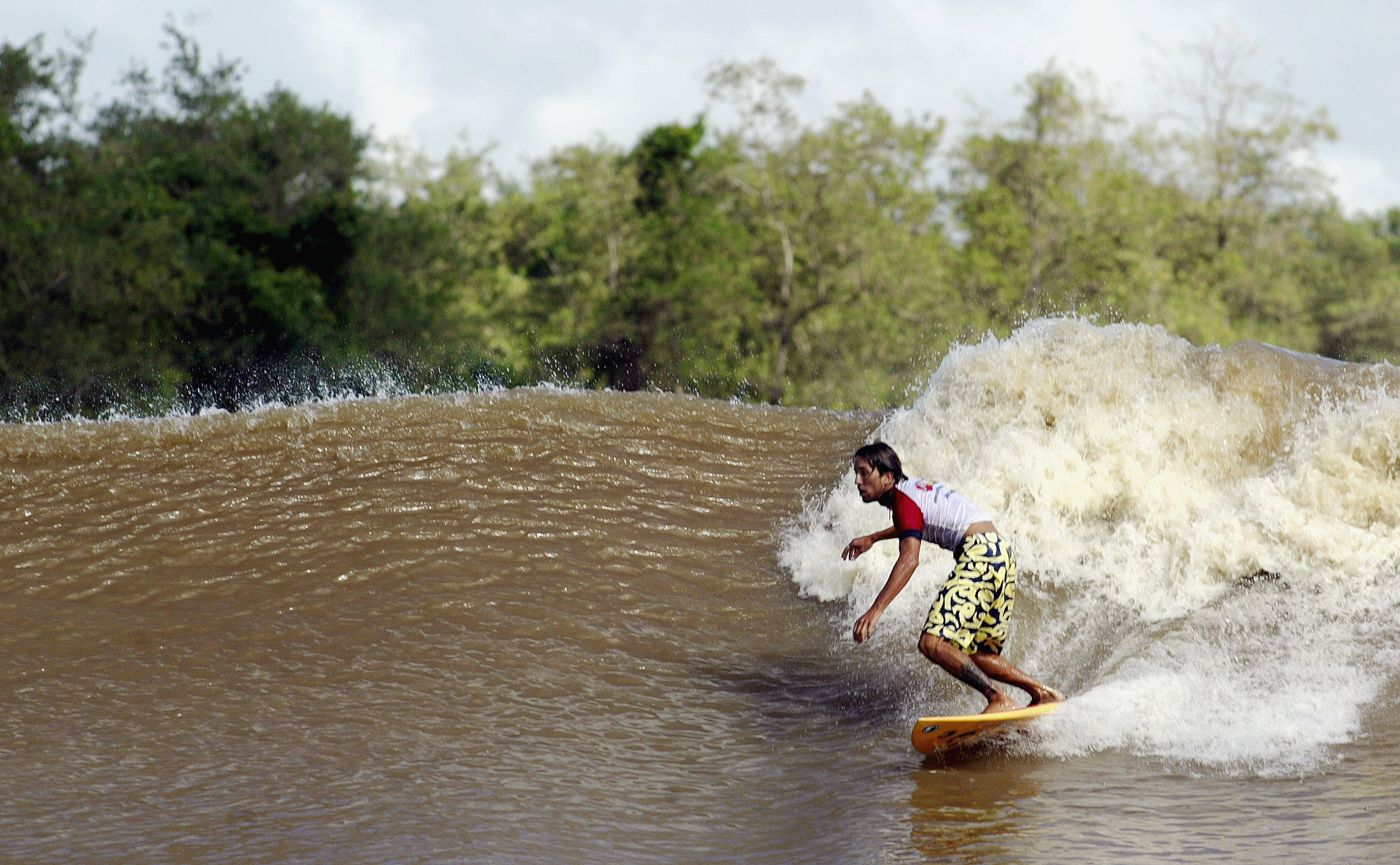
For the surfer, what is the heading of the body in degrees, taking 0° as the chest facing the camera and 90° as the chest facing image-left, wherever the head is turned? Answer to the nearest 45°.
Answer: approximately 90°
